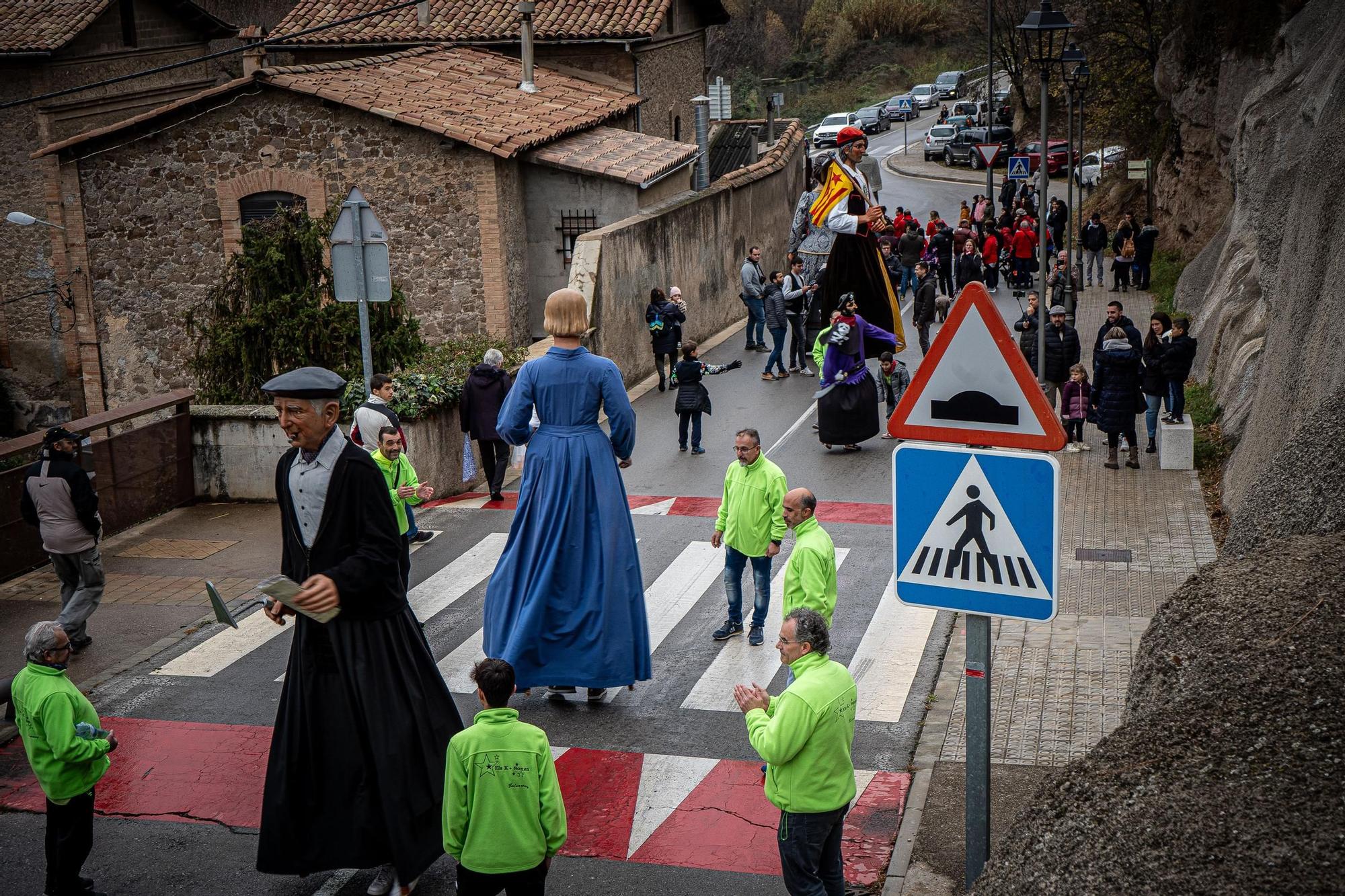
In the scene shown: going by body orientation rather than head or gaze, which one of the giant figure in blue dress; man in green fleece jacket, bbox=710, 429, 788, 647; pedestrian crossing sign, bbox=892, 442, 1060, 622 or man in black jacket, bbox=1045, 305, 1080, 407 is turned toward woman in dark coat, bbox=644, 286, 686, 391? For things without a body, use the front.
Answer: the giant figure in blue dress

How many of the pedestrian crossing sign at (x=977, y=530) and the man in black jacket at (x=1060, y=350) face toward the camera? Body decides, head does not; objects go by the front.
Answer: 2

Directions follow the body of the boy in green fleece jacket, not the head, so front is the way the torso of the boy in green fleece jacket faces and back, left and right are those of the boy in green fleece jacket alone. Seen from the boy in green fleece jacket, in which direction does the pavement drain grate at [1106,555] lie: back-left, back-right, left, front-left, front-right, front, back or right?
front-right

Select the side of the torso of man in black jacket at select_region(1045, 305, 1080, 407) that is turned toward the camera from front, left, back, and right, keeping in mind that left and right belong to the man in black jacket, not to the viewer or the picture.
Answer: front

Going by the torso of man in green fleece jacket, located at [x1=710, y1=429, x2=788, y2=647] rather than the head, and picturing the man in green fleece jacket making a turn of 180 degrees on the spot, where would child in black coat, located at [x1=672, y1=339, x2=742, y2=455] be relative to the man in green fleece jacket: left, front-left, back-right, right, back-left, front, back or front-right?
front-left

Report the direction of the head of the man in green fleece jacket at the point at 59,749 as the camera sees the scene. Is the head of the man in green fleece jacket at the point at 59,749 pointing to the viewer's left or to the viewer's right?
to the viewer's right

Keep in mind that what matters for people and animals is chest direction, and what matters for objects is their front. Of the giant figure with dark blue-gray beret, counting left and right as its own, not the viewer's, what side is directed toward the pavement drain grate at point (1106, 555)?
back

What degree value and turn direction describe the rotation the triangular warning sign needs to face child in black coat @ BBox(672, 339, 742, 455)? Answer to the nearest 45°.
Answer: approximately 180°

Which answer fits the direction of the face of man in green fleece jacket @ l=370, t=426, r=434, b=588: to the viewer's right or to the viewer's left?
to the viewer's right

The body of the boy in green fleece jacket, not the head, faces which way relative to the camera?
away from the camera

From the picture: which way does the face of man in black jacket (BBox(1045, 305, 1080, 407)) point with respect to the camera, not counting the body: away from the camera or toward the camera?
toward the camera

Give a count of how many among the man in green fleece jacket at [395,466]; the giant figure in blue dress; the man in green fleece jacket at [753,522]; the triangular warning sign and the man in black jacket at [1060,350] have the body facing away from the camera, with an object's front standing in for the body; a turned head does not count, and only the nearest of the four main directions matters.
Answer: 1

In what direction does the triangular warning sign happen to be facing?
toward the camera

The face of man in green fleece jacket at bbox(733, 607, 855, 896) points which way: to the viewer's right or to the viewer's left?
to the viewer's left

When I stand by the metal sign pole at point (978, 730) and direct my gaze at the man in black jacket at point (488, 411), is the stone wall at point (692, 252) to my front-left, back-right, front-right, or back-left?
front-right

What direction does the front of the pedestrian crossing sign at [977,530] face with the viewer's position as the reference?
facing the viewer
